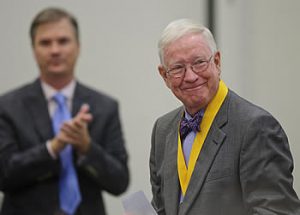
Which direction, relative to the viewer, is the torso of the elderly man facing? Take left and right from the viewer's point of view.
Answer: facing the viewer and to the left of the viewer
